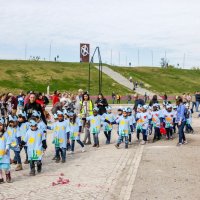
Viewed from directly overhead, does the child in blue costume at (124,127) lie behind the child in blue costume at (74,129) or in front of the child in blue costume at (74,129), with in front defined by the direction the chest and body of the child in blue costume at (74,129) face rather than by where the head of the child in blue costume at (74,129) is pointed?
behind

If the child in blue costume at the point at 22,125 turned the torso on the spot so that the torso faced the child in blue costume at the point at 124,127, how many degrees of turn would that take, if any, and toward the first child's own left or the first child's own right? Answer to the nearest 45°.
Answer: approximately 180°

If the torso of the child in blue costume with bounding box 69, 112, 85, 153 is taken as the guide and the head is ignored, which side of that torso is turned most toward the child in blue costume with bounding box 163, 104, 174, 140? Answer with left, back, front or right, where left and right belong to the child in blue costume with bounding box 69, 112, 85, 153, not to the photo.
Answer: back

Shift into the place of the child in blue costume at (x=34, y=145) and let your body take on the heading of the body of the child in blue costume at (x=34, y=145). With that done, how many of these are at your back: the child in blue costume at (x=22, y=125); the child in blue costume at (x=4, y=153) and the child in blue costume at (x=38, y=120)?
2

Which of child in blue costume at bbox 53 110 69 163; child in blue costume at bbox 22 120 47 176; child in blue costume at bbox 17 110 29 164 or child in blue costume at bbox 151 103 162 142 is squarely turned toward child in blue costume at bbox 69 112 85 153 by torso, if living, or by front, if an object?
child in blue costume at bbox 151 103 162 142

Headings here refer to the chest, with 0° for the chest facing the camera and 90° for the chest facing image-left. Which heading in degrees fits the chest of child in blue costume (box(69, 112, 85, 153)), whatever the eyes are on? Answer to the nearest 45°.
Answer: approximately 45°

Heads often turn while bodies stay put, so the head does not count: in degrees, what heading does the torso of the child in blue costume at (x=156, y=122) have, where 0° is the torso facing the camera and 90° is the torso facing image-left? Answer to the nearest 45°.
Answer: approximately 45°

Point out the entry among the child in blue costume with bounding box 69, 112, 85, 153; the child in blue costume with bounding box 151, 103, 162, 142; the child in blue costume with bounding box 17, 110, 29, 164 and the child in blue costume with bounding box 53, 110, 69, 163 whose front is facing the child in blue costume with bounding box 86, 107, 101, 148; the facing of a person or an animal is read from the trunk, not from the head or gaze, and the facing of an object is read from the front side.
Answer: the child in blue costume with bounding box 151, 103, 162, 142

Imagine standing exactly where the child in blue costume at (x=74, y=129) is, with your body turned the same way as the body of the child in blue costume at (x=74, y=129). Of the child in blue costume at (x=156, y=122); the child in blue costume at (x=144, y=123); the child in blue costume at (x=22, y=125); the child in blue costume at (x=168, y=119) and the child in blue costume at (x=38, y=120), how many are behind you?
3

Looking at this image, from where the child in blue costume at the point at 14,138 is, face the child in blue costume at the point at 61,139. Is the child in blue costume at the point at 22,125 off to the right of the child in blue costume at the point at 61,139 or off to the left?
left
